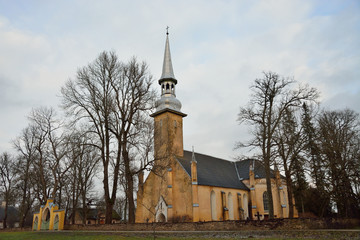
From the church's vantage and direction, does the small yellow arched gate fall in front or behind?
in front

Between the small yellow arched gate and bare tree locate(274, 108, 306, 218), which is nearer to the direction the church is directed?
the small yellow arched gate

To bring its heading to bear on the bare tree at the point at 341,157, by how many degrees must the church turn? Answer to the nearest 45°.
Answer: approximately 90° to its left

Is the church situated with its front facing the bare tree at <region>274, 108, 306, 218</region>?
no

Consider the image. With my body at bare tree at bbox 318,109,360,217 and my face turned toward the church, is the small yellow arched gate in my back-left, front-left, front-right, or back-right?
front-left

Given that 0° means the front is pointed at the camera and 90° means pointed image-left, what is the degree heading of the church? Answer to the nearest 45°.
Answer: approximately 45°
